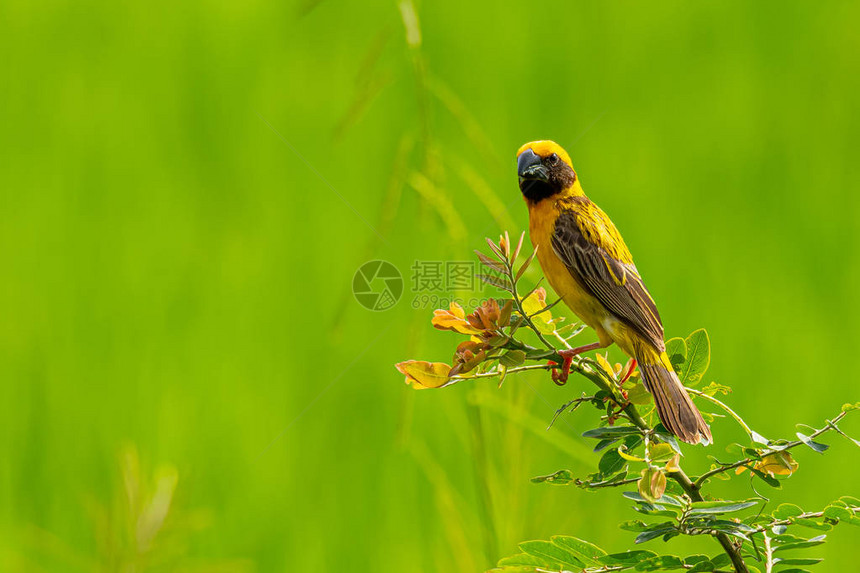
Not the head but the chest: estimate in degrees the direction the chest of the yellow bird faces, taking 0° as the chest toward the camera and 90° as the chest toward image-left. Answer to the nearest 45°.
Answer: approximately 90°
